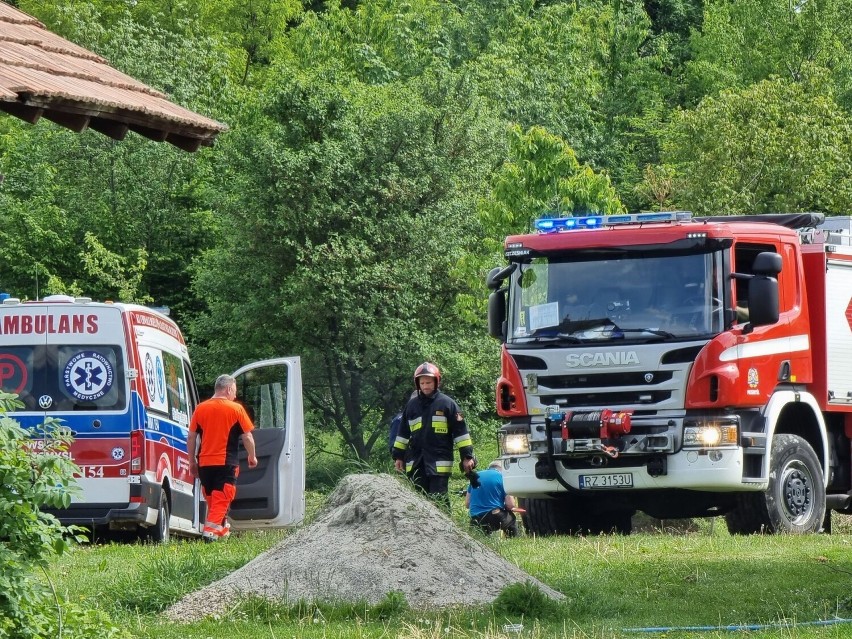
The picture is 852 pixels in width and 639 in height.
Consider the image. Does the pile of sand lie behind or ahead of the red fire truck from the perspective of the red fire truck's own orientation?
ahead

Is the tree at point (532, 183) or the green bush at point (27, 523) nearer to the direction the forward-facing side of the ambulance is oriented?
the tree

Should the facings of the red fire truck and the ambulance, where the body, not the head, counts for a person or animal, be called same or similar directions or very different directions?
very different directions

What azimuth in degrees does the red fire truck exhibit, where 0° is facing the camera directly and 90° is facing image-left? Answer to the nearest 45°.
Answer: approximately 45°

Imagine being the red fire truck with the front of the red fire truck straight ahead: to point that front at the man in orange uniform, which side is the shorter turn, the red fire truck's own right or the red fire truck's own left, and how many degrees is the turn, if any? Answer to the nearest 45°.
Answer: approximately 45° to the red fire truck's own right

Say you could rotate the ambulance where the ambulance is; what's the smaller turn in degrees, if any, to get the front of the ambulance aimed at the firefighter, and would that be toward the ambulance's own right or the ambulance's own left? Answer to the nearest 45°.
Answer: approximately 90° to the ambulance's own right

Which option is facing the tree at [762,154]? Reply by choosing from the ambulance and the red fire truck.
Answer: the ambulance

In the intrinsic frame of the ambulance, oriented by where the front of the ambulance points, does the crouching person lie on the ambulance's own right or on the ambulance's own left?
on the ambulance's own right

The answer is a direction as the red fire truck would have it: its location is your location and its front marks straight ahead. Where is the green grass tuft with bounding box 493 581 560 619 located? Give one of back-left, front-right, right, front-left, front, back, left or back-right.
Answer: front-left

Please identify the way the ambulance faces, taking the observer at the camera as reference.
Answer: facing away from the viewer and to the right of the viewer

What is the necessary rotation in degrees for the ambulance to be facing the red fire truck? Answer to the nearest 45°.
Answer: approximately 45° to its right

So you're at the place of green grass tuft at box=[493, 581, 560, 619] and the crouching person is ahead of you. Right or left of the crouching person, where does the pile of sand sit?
left
